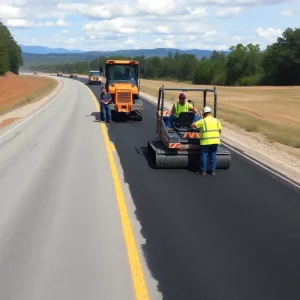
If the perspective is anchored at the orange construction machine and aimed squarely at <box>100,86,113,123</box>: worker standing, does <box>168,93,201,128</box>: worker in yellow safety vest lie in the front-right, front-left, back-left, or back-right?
front-left

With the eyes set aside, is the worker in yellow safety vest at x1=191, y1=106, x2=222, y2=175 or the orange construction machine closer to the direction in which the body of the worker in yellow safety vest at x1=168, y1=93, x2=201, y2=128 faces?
the worker in yellow safety vest

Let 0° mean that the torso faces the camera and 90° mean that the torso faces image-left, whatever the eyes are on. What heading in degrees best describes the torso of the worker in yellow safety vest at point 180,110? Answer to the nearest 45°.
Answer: approximately 0°

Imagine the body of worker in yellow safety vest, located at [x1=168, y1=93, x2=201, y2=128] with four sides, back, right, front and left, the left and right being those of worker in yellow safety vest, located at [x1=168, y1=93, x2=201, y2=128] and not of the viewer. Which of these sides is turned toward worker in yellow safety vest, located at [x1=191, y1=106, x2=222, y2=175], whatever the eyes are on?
front
